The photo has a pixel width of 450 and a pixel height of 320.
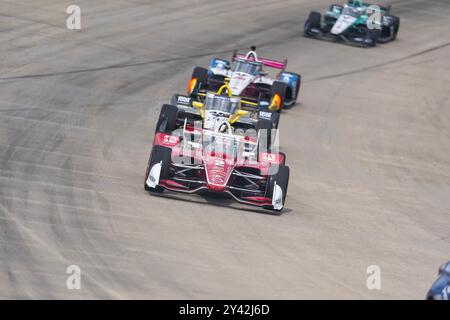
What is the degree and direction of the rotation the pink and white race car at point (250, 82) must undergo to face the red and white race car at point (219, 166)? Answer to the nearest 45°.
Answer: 0° — it already faces it

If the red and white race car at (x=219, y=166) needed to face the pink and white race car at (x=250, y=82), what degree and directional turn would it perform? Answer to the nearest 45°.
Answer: approximately 180°

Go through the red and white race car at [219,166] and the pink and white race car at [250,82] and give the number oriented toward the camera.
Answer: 2

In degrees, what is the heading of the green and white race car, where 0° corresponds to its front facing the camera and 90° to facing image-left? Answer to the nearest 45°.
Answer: approximately 45°

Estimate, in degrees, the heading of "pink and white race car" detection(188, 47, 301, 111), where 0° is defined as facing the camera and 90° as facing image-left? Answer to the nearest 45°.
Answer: approximately 0°

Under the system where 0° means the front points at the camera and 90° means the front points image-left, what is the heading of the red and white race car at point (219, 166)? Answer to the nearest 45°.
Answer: approximately 0°
